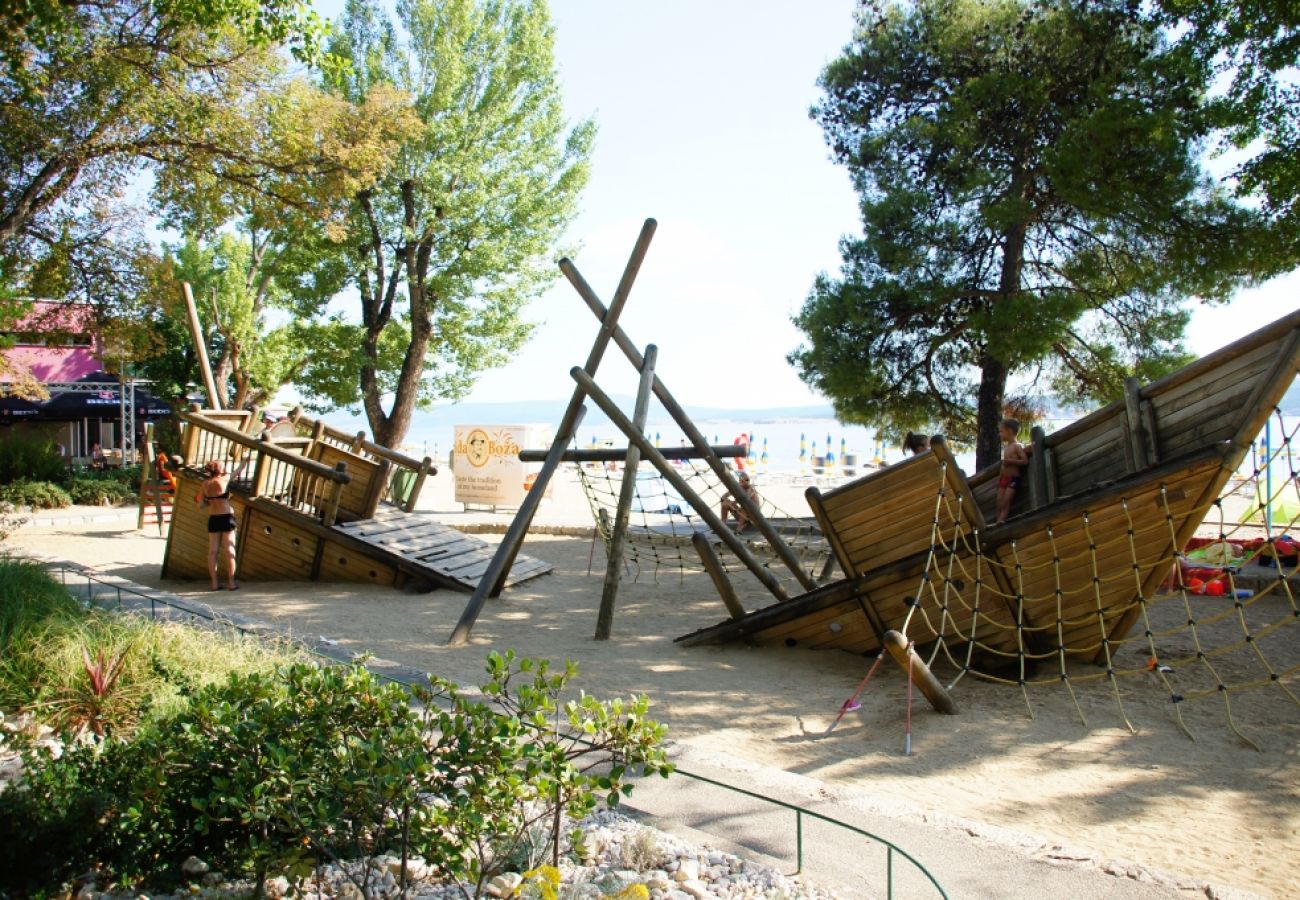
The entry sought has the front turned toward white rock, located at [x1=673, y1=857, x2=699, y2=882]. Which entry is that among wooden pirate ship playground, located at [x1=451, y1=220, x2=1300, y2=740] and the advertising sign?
the advertising sign

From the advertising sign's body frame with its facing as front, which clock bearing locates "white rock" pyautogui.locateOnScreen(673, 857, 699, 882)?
The white rock is roughly at 12 o'clock from the advertising sign.

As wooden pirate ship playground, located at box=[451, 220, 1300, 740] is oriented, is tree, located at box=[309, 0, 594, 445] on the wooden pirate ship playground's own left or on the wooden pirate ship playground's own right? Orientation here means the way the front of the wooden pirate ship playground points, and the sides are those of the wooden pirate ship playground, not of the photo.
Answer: on the wooden pirate ship playground's own left

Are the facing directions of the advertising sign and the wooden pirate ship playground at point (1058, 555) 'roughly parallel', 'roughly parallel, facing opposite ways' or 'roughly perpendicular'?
roughly perpendicular

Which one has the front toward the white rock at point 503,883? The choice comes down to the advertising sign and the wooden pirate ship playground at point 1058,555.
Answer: the advertising sign

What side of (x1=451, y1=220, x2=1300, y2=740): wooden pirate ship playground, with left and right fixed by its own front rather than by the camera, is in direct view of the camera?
right

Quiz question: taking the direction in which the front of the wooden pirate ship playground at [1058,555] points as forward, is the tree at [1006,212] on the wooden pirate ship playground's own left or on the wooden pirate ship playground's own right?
on the wooden pirate ship playground's own left

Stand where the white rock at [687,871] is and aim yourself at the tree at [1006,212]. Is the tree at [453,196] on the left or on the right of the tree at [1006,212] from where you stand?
left

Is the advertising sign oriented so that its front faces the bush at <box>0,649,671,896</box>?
yes
